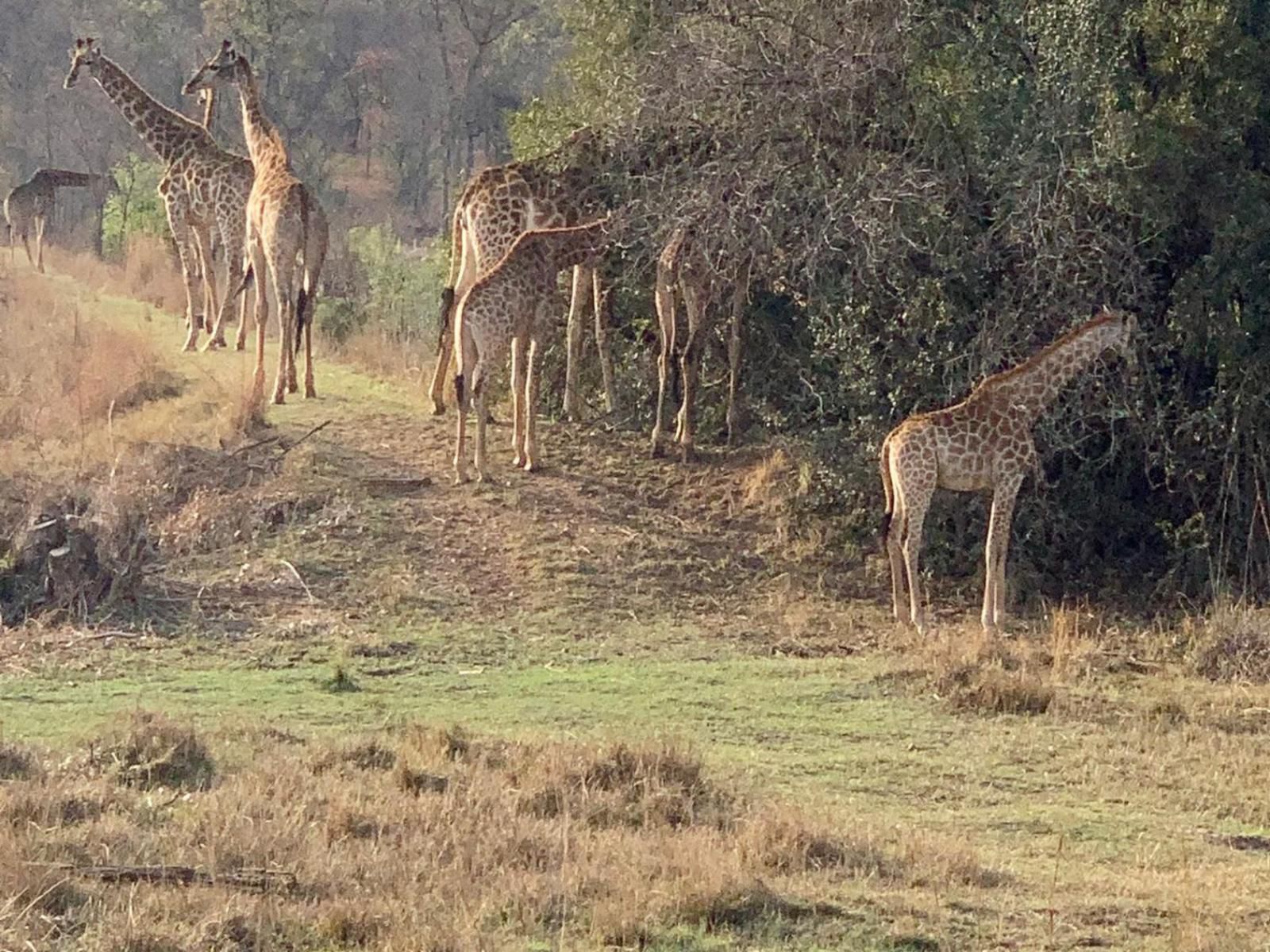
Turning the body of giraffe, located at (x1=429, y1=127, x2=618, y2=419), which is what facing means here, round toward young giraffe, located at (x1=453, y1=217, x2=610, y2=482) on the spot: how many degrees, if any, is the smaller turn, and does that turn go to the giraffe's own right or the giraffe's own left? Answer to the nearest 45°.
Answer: approximately 90° to the giraffe's own right

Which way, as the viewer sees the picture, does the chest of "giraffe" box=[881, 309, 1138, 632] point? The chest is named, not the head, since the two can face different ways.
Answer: to the viewer's right

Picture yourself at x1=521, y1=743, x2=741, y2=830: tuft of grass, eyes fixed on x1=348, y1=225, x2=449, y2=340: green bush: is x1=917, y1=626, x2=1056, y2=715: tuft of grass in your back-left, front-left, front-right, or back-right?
front-right

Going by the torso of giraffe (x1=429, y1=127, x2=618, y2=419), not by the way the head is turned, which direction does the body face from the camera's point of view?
to the viewer's right

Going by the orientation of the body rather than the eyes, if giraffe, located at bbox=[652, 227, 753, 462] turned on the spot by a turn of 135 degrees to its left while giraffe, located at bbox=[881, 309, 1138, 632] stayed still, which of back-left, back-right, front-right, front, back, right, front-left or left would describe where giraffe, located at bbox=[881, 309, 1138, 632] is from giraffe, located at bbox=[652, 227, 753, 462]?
back-left

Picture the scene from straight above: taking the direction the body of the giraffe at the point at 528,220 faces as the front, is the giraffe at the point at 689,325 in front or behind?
in front

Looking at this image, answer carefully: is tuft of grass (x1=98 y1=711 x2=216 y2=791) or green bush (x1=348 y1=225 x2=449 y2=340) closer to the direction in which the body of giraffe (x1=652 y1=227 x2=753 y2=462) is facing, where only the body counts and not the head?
the green bush
